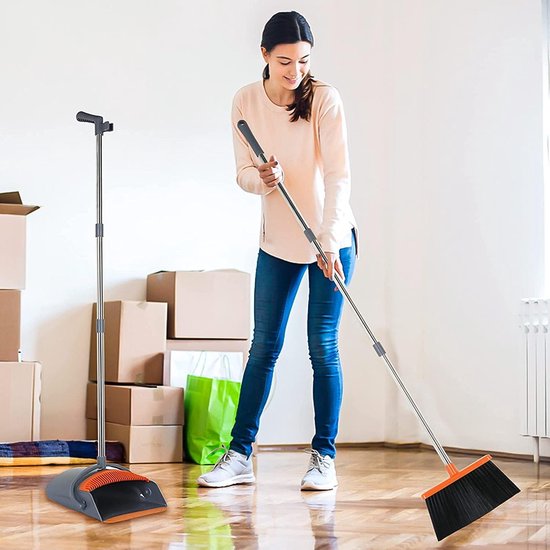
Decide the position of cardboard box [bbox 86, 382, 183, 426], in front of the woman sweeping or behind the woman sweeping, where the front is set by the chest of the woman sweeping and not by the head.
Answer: behind

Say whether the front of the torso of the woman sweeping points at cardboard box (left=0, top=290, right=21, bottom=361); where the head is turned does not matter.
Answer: no

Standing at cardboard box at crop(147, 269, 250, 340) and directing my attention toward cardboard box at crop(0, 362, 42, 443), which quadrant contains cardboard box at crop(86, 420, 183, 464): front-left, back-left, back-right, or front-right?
front-left

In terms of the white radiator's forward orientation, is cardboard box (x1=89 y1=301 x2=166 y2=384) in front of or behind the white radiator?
in front

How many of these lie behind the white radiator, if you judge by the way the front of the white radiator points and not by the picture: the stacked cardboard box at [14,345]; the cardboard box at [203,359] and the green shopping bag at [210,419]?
0

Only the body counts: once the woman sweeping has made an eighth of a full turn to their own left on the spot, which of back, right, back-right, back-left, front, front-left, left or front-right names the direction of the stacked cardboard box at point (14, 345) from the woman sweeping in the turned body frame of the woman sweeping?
back

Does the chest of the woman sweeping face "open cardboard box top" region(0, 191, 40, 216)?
no

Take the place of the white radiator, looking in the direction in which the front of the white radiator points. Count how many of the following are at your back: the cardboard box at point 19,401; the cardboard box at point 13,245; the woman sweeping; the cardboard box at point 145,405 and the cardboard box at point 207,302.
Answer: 0

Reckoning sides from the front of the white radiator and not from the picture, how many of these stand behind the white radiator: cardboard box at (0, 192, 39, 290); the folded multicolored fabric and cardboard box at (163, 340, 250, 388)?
0

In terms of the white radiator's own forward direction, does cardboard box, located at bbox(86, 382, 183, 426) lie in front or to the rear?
in front

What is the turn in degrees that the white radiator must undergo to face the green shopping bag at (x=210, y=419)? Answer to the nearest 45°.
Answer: approximately 45° to its right

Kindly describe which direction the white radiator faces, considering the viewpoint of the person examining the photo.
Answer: facing the viewer and to the left of the viewer

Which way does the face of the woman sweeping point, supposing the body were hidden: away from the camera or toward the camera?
toward the camera

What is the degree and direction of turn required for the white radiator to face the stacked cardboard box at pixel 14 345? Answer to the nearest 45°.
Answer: approximately 45° to its right

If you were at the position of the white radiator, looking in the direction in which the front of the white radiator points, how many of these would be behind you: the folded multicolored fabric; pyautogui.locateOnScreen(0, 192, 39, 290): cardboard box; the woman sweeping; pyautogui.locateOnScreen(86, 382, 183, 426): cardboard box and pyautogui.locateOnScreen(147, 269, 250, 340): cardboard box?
0

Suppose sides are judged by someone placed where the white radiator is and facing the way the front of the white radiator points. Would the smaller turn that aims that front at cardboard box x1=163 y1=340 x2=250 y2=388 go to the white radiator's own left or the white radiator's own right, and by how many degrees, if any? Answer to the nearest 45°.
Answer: approximately 45° to the white radiator's own right

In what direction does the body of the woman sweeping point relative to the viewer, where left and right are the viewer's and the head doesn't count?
facing the viewer

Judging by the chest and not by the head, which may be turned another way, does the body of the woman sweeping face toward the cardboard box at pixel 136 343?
no

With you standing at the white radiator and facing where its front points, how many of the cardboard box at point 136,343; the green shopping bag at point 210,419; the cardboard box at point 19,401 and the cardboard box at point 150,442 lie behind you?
0

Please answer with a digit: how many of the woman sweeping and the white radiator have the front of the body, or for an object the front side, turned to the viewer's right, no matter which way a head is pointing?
0

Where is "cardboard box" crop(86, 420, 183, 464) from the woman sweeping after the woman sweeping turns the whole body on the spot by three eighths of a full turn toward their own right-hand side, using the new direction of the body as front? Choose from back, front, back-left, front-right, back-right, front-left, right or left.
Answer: front
